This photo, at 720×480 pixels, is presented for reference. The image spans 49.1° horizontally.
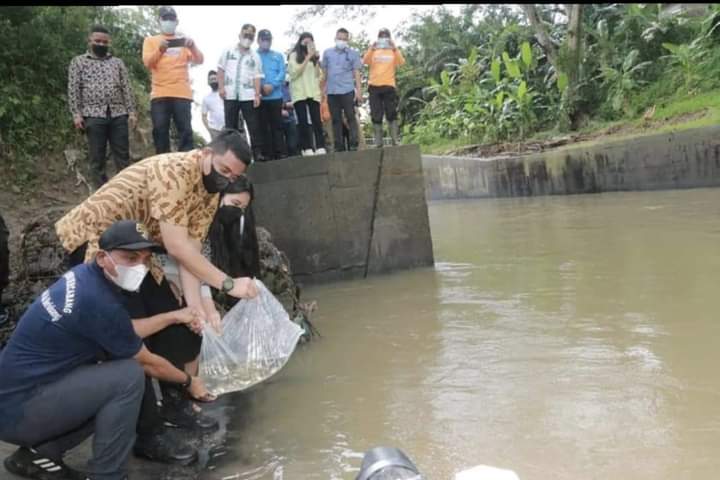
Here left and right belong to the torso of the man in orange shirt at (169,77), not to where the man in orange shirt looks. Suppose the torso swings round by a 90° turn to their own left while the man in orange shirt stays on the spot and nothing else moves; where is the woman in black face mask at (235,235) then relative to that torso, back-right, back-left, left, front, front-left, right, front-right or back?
right

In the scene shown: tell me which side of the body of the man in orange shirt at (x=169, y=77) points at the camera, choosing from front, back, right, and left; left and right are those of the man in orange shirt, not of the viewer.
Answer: front

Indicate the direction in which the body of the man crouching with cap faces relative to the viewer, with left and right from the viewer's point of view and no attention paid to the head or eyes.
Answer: facing to the right of the viewer

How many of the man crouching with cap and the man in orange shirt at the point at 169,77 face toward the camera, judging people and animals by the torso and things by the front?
1

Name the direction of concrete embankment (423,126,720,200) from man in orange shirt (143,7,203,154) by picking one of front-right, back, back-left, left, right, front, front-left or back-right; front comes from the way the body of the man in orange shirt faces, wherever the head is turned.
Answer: back-left

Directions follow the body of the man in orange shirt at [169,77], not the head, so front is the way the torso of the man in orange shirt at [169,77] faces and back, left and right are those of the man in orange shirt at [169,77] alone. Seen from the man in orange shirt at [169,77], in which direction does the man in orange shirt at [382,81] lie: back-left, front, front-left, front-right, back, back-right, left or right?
back-left

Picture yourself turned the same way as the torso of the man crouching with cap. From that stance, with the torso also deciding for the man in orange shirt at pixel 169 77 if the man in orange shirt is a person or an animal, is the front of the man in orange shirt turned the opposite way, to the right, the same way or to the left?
to the right

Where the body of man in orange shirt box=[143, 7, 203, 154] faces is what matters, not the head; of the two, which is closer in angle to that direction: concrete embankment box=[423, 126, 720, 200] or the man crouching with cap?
the man crouching with cap

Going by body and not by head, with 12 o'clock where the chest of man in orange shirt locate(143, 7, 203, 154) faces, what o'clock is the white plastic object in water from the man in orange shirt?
The white plastic object in water is roughly at 12 o'clock from the man in orange shirt.

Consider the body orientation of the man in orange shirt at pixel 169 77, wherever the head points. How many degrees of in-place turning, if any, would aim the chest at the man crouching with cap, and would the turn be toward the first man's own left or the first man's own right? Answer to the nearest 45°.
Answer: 0° — they already face them

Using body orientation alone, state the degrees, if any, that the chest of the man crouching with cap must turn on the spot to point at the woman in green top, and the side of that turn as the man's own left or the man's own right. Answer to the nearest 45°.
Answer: approximately 45° to the man's own left
